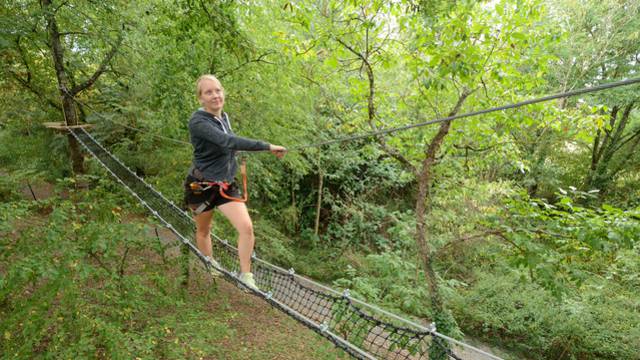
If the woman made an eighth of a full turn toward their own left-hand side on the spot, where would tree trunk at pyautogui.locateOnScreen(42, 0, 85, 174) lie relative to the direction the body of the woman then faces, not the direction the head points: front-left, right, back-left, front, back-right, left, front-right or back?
back-left

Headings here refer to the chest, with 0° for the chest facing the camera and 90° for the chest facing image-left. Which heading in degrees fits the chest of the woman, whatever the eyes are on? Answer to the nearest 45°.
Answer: approximately 315°

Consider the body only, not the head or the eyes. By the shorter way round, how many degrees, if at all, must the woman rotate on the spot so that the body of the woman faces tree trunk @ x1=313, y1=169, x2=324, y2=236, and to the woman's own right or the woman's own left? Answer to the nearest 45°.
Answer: approximately 135° to the woman's own left

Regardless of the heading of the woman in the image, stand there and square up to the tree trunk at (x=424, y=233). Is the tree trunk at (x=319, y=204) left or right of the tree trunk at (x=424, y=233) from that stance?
left
